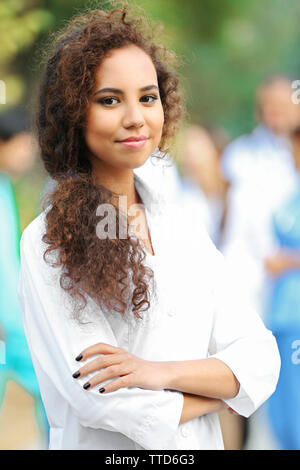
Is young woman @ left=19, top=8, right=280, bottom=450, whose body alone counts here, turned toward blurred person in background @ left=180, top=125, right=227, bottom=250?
no

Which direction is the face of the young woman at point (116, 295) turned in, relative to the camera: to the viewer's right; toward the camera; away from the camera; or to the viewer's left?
toward the camera

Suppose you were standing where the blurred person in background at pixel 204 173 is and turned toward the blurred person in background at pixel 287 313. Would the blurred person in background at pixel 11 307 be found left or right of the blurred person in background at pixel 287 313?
right

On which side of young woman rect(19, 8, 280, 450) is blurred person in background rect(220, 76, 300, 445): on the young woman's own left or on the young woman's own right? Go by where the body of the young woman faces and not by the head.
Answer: on the young woman's own left

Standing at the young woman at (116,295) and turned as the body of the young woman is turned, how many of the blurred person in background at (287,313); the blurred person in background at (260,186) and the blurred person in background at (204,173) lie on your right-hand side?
0

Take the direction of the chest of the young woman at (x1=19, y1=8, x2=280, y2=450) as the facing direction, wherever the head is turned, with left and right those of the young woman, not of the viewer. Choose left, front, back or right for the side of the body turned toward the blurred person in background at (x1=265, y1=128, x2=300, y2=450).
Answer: left

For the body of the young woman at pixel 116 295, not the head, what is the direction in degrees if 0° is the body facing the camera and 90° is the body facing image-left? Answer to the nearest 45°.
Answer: approximately 315°
